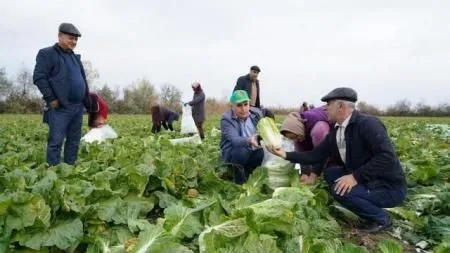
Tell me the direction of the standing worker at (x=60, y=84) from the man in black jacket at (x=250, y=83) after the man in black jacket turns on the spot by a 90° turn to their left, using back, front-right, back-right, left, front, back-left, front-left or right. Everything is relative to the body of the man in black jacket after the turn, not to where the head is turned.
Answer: back

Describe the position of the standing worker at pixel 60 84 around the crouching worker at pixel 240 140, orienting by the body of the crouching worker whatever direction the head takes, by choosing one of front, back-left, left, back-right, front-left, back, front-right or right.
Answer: back-right

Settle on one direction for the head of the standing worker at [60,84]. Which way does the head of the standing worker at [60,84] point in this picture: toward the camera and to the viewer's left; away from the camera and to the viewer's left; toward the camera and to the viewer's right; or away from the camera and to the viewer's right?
toward the camera and to the viewer's right

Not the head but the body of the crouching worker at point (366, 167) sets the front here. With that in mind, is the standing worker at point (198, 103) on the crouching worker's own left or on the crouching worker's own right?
on the crouching worker's own right

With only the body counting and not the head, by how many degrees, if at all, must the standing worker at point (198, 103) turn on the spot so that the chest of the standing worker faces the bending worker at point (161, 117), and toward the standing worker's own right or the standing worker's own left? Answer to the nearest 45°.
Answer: approximately 45° to the standing worker's own right

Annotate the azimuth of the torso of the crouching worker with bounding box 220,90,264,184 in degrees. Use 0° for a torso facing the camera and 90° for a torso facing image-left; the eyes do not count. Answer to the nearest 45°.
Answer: approximately 315°

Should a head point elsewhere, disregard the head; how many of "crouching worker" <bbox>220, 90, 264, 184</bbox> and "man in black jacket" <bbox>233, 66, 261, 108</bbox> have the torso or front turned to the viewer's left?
0

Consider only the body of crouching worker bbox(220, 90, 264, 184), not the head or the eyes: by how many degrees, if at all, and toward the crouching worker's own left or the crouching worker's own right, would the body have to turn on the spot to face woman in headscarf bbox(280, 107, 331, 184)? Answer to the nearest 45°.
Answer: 0° — they already face them

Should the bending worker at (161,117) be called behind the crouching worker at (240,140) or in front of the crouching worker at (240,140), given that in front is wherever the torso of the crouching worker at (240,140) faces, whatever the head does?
behind

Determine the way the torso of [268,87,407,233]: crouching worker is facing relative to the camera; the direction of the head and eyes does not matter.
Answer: to the viewer's left

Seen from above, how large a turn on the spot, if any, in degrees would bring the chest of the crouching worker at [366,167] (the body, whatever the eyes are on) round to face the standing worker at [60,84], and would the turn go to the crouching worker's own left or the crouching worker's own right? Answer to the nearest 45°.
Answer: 0° — they already face them
